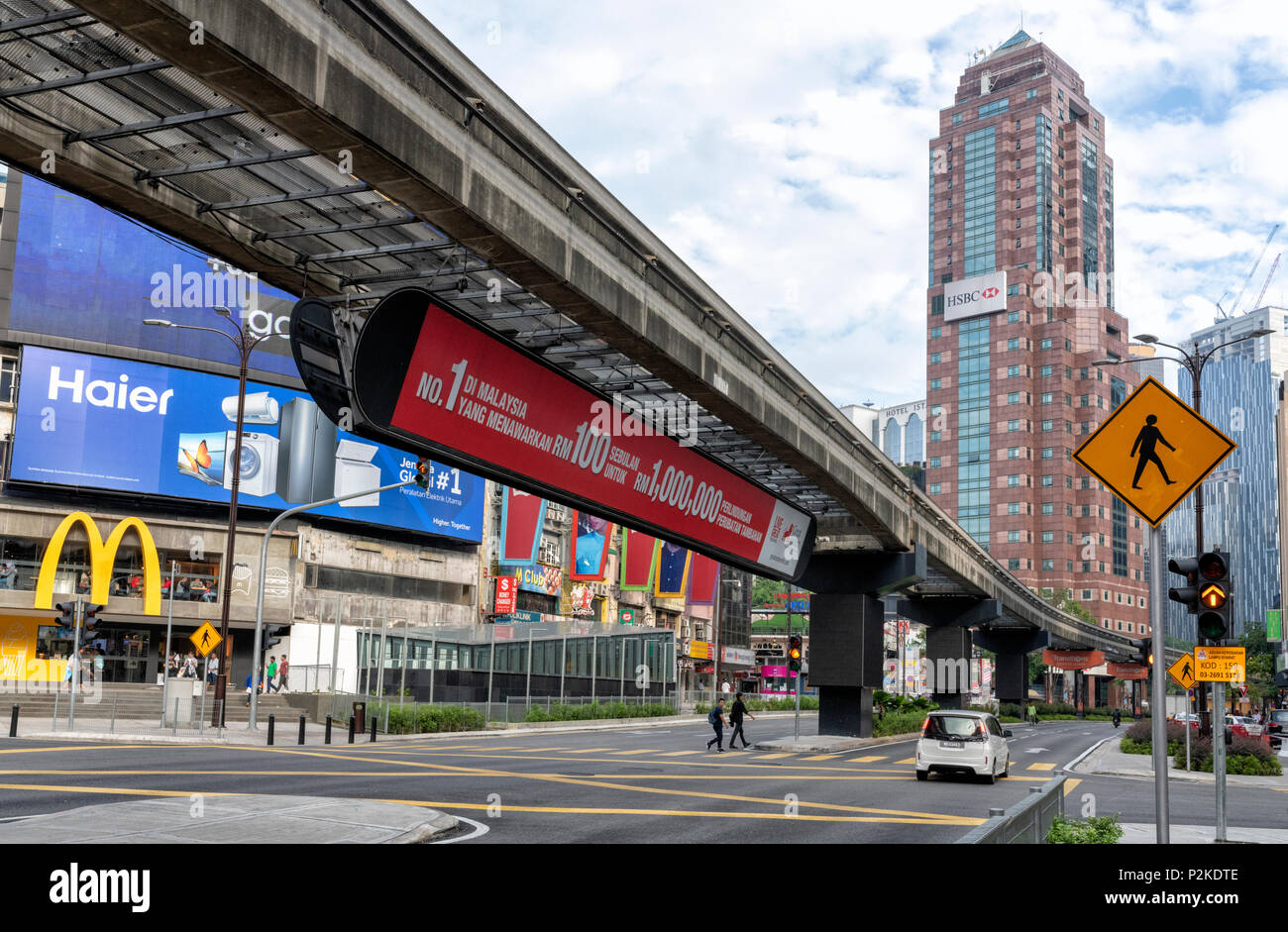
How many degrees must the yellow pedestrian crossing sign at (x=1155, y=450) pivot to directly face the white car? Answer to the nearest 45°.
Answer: approximately 180°

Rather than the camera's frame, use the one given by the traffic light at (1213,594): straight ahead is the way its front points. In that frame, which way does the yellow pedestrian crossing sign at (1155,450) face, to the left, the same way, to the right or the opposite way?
the same way

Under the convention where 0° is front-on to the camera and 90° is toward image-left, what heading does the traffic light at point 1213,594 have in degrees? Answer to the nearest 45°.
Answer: approximately 0°

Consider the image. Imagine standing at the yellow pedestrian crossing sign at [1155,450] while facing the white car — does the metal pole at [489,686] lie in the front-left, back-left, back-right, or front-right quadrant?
front-left

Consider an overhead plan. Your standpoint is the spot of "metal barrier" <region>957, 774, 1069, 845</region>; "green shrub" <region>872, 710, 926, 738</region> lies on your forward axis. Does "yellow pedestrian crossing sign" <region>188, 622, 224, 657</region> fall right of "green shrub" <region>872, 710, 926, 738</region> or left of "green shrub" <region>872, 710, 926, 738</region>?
left

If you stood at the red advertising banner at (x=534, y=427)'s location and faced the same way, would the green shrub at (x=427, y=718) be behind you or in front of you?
behind

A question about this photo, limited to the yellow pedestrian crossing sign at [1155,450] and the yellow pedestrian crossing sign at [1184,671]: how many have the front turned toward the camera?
2

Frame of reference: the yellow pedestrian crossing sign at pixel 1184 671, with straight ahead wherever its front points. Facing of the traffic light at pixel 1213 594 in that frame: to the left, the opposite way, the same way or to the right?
the same way

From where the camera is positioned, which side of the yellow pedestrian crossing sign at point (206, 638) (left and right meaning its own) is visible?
front

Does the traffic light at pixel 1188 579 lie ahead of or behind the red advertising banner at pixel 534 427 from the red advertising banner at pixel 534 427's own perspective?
ahead

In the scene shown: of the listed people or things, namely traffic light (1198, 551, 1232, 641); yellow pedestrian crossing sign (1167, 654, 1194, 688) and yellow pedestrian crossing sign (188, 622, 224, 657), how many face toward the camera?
3

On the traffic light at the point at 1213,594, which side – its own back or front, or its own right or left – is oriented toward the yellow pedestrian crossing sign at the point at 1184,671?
back

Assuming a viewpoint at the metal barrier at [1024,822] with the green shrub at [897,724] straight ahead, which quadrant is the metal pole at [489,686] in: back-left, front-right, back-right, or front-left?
front-left

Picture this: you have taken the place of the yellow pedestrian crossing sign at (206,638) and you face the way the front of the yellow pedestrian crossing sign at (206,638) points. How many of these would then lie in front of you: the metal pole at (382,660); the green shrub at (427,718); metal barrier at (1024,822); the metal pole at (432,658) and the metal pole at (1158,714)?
2

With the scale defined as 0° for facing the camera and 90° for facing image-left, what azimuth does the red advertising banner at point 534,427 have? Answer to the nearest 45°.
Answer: approximately 315°
